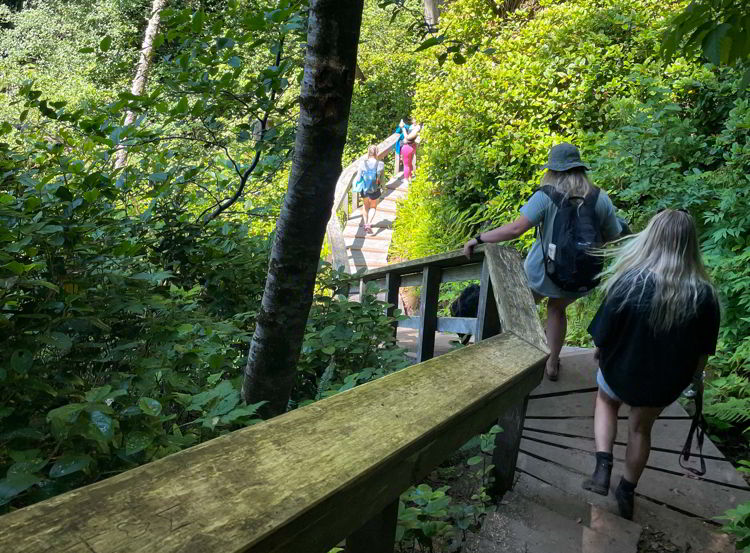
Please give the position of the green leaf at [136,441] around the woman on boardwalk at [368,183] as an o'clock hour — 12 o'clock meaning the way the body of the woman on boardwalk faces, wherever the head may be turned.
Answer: The green leaf is roughly at 6 o'clock from the woman on boardwalk.

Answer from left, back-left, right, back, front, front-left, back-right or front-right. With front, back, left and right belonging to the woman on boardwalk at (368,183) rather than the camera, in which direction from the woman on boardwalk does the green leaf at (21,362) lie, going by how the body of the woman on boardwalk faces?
back

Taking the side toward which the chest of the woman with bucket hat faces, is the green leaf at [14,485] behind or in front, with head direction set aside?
behind

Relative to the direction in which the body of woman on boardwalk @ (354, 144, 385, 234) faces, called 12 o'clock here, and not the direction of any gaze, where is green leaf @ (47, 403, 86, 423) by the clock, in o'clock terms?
The green leaf is roughly at 6 o'clock from the woman on boardwalk.

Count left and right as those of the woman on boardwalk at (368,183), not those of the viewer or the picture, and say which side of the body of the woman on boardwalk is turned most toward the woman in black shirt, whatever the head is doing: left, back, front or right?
back

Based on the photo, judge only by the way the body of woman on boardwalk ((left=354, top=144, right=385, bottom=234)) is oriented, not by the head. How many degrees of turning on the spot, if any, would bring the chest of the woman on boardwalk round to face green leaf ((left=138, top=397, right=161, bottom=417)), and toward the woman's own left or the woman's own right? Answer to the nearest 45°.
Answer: approximately 180°

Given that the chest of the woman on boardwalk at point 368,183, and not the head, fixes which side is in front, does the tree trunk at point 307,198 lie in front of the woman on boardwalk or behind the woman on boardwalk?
behind

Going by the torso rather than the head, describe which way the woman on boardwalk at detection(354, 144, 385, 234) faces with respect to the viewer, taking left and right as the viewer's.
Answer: facing away from the viewer

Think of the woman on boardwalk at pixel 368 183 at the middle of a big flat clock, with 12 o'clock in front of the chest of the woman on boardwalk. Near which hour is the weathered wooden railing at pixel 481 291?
The weathered wooden railing is roughly at 6 o'clock from the woman on boardwalk.

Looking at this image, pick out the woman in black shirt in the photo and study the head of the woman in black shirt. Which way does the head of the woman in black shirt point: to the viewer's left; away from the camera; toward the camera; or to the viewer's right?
away from the camera

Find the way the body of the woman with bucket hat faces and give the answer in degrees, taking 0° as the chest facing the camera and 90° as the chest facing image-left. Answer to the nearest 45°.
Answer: approximately 180°

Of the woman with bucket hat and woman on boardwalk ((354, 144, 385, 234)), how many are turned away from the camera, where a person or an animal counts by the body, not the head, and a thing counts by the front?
2
